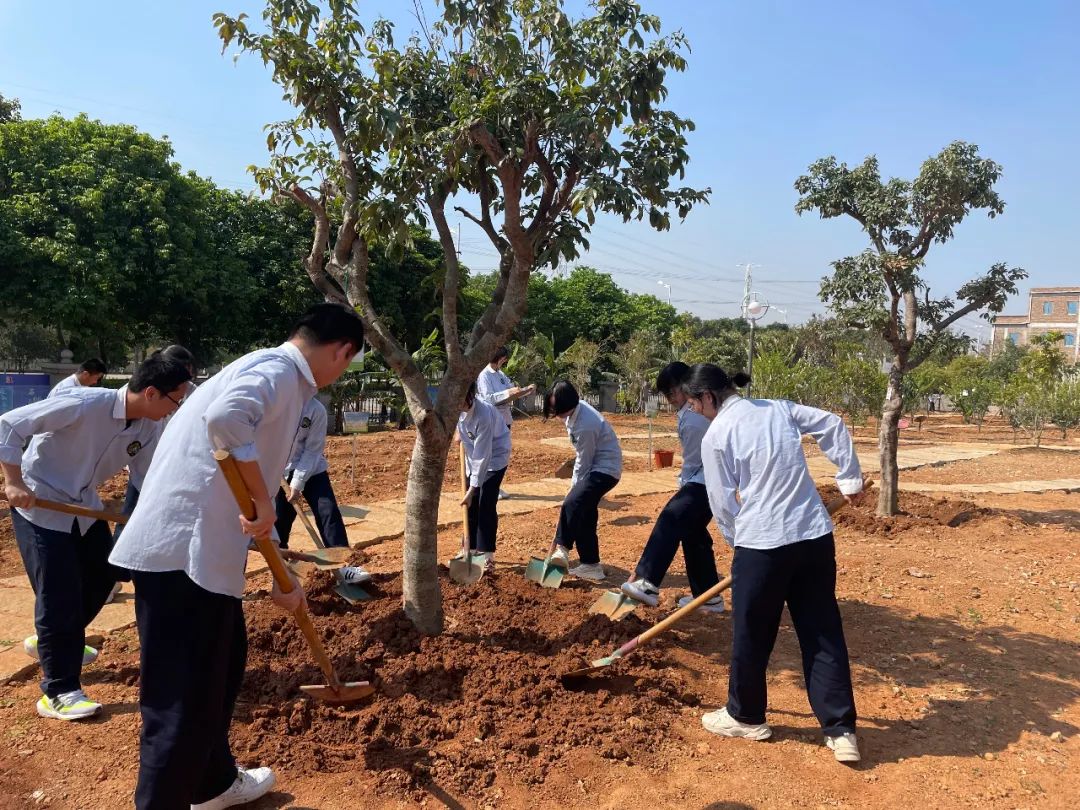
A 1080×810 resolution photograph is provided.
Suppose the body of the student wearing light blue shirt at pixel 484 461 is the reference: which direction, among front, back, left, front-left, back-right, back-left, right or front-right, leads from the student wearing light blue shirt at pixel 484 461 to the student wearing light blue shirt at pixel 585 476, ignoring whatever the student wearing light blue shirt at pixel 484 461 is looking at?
back-left

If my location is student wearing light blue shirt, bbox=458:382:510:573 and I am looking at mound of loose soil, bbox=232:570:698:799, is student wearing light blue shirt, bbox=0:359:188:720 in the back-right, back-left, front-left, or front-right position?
front-right

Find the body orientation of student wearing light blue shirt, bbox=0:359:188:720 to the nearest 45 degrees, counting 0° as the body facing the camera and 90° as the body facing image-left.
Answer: approximately 315°

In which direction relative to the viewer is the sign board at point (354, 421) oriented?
toward the camera

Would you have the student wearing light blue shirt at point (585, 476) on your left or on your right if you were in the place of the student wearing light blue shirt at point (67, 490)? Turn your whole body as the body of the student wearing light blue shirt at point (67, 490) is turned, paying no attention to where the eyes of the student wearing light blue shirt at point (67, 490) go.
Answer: on your left

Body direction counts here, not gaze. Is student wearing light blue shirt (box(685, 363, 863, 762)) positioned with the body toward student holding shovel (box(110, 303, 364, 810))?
no

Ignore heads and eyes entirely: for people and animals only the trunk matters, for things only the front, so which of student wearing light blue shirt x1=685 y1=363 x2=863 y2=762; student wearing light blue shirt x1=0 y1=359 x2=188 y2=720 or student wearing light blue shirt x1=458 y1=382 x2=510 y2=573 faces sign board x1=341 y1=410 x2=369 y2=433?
student wearing light blue shirt x1=685 y1=363 x2=863 y2=762

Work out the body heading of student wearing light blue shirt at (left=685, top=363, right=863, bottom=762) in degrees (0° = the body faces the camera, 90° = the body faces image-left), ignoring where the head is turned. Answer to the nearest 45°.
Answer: approximately 135°

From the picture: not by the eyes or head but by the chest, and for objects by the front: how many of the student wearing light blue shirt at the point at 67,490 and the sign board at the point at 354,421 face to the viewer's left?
0

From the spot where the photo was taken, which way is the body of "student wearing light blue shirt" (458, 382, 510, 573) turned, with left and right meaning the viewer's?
facing the viewer and to the left of the viewer

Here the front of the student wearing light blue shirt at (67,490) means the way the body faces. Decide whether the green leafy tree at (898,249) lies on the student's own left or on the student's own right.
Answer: on the student's own left

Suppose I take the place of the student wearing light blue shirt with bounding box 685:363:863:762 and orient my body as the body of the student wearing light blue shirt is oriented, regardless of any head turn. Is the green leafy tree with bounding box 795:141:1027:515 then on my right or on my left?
on my right

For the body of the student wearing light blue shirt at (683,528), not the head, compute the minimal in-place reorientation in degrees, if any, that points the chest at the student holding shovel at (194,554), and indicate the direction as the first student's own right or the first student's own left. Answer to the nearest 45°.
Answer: approximately 45° to the first student's own left

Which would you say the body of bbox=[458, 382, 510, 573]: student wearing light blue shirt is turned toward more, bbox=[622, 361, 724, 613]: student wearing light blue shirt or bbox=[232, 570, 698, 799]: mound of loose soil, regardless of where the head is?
the mound of loose soil

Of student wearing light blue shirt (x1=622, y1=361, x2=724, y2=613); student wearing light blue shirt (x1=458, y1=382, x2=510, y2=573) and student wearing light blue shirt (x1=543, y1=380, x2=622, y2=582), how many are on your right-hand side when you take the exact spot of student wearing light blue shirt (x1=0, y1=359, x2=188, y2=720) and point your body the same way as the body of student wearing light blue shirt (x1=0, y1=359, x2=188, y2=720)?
0

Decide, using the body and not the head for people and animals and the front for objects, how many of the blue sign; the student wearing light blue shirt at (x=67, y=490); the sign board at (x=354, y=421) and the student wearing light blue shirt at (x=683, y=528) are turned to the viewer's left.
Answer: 1

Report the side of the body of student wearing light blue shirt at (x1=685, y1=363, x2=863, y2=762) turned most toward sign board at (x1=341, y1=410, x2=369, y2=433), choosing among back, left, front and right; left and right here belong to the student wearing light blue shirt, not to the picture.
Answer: front

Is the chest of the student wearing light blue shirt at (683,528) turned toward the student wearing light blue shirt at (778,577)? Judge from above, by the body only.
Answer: no

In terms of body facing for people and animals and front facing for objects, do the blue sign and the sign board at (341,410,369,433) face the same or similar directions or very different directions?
same or similar directions

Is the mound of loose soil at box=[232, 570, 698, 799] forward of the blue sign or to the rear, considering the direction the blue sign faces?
forward

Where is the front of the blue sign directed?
toward the camera
